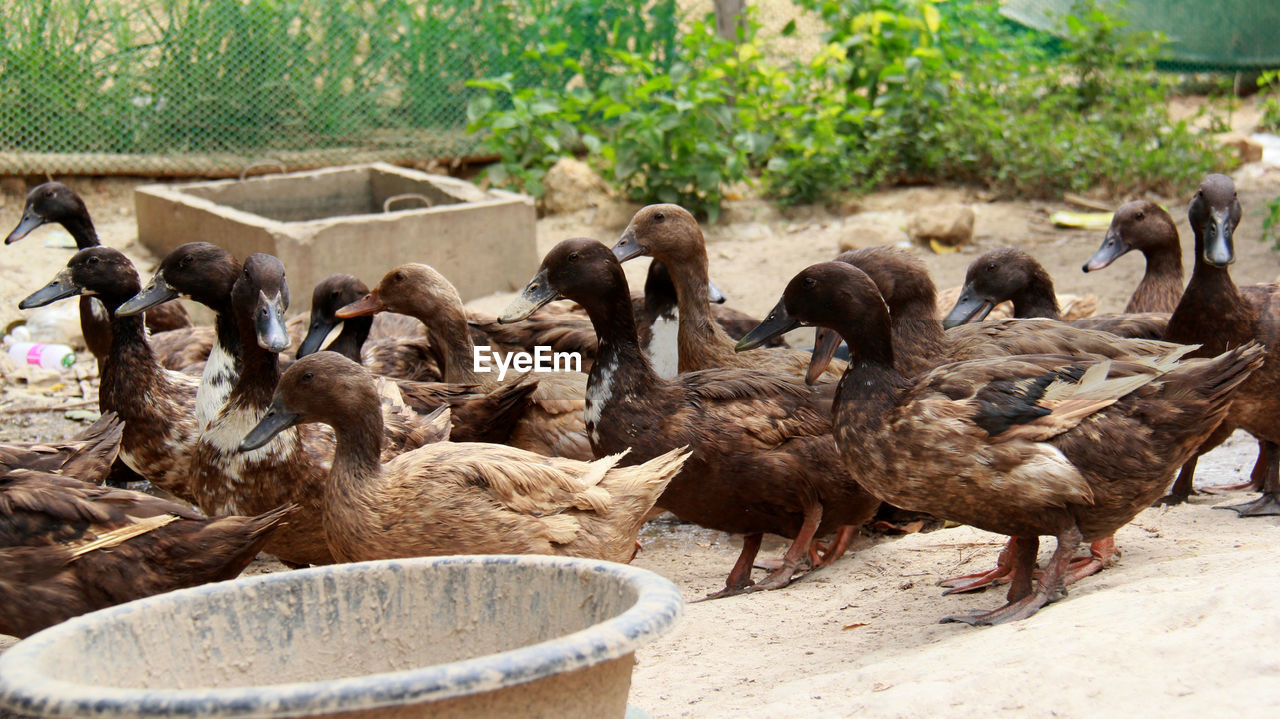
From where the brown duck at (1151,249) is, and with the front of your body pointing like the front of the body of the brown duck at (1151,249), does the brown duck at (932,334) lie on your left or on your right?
on your left

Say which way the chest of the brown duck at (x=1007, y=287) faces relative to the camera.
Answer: to the viewer's left

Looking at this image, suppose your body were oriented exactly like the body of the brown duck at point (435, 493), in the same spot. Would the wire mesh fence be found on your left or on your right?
on your right

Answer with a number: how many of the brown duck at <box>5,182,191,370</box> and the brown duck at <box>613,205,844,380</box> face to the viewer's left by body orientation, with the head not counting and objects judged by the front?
2

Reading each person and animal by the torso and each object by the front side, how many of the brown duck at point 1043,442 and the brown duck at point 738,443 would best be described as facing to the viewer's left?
2

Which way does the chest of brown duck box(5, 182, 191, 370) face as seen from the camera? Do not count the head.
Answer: to the viewer's left

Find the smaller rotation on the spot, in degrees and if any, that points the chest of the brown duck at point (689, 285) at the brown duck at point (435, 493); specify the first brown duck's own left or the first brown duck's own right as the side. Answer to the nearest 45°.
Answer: approximately 90° to the first brown duck's own left

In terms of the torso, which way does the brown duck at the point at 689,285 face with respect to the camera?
to the viewer's left

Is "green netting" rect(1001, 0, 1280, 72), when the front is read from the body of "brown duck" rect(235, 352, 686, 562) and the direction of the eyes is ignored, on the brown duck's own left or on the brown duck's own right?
on the brown duck's own right

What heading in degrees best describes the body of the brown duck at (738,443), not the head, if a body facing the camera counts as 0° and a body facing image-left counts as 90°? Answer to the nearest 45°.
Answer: approximately 90°

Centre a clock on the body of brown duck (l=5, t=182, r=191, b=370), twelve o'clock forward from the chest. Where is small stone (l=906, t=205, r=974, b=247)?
The small stone is roughly at 6 o'clock from the brown duck.

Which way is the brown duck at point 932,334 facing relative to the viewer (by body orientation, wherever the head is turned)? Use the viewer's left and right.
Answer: facing to the left of the viewer
